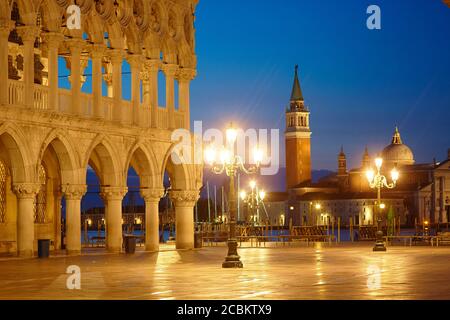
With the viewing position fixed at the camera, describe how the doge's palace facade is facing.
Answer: facing the viewer and to the right of the viewer

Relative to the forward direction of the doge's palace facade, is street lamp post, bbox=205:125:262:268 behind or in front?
in front
